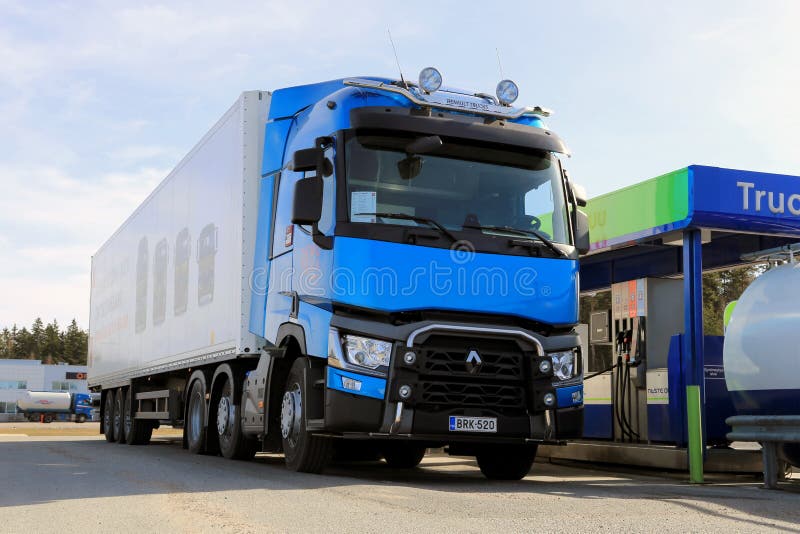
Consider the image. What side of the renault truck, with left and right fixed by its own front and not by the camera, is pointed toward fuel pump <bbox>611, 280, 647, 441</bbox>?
left

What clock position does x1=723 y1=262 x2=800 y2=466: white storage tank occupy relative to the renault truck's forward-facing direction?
The white storage tank is roughly at 10 o'clock from the renault truck.

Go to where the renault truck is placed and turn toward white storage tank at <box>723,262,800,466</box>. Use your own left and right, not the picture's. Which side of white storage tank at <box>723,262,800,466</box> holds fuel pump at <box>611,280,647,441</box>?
left

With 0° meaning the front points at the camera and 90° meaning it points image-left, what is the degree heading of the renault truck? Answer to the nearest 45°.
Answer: approximately 315°

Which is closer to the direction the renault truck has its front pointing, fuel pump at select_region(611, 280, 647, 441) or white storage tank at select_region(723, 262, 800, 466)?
the white storage tank
